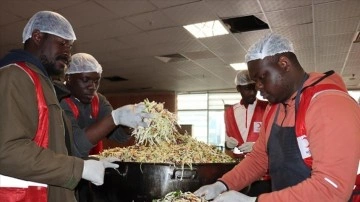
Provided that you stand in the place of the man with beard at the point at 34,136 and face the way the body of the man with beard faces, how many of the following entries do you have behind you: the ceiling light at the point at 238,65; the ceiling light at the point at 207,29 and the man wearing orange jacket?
0

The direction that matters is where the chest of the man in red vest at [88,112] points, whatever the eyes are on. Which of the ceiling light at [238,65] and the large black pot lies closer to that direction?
the large black pot

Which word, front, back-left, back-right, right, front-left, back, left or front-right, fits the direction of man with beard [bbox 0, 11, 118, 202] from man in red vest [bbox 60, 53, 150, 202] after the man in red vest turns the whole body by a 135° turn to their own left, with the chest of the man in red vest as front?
back

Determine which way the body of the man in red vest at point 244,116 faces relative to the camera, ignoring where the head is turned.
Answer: toward the camera

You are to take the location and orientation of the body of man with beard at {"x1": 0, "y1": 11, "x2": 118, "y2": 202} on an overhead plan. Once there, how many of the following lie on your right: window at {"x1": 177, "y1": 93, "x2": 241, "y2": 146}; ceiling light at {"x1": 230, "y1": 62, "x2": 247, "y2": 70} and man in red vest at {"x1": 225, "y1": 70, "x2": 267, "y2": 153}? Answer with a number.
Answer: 0

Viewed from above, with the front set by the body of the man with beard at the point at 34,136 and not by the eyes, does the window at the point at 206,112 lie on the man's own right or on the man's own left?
on the man's own left

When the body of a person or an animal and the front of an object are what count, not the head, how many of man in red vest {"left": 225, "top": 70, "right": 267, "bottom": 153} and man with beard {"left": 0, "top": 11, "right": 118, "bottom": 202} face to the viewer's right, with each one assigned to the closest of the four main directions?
1

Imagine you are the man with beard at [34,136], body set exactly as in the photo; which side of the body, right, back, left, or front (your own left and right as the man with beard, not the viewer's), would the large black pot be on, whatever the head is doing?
front

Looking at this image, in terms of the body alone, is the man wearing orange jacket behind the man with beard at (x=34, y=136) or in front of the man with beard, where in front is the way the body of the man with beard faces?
in front

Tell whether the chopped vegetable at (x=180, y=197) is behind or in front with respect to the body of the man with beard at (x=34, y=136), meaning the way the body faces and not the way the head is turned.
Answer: in front

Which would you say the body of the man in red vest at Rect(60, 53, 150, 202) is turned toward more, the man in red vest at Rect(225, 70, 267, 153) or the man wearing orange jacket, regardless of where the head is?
the man wearing orange jacket

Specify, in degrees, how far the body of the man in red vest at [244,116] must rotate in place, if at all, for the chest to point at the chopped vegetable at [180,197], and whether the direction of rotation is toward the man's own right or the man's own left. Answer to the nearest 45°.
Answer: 0° — they already face it

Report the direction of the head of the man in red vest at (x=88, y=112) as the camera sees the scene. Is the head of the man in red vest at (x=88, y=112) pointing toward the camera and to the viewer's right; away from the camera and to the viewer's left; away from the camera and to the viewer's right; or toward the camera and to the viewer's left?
toward the camera and to the viewer's right

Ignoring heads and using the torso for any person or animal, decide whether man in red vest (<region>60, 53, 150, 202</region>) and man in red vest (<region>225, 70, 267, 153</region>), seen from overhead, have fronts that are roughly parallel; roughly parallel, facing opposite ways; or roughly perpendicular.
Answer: roughly perpendicular

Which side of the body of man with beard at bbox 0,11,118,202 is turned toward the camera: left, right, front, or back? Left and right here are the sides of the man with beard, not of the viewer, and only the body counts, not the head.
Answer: right

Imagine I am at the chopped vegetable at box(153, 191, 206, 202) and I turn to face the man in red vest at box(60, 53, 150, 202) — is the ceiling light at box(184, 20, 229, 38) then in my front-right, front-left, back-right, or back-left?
front-right

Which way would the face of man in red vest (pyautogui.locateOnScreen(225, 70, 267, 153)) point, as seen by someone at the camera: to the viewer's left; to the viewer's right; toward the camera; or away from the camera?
toward the camera
